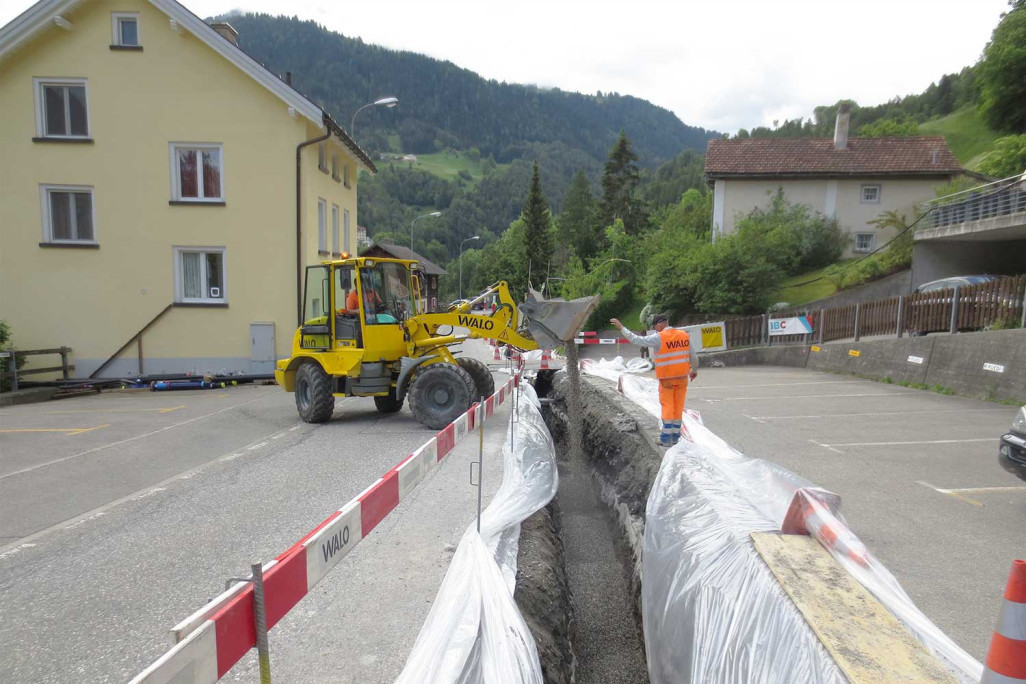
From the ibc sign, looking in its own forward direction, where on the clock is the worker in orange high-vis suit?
The worker in orange high-vis suit is roughly at 12 o'clock from the ibc sign.

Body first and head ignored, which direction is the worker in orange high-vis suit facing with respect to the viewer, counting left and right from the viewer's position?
facing away from the viewer and to the left of the viewer

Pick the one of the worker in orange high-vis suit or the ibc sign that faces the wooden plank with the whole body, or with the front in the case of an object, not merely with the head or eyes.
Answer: the ibc sign

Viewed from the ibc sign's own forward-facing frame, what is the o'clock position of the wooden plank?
The wooden plank is roughly at 12 o'clock from the ibc sign.

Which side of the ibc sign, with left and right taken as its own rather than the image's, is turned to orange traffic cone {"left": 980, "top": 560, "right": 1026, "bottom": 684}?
front

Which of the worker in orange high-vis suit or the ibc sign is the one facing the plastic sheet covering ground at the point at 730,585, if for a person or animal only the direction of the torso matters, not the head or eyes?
the ibc sign

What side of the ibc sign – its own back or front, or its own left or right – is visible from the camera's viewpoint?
front

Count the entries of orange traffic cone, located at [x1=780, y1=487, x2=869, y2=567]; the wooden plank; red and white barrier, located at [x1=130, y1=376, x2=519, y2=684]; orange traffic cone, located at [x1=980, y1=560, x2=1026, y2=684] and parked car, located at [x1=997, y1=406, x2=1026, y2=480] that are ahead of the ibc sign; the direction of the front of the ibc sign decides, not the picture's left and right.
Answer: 5

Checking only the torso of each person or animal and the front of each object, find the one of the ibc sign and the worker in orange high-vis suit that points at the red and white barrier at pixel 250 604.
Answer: the ibc sign

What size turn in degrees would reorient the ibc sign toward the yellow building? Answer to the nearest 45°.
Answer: approximately 45° to its right

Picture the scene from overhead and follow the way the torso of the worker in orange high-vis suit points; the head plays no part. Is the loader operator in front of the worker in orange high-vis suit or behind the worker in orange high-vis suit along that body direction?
in front

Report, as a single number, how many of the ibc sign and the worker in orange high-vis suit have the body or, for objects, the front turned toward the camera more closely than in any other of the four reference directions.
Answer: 1

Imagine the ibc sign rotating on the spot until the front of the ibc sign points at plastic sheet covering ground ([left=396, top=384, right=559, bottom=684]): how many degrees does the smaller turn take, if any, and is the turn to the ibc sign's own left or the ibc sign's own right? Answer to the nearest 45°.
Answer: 0° — it already faces it

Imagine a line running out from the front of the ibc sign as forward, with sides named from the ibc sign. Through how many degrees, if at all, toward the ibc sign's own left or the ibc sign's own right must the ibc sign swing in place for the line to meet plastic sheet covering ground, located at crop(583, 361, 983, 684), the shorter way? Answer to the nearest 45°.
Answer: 0° — it already faces it

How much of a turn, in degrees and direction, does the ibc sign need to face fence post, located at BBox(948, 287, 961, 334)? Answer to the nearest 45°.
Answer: approximately 45° to its left

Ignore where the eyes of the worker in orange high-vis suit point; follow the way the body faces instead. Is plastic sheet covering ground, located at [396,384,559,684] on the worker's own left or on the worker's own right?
on the worker's own left
